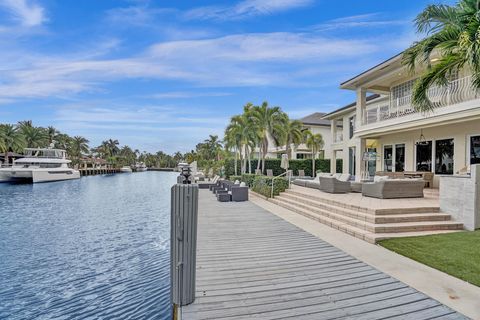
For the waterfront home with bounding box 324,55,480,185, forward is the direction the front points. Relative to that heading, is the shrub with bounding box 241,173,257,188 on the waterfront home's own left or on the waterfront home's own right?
on the waterfront home's own right

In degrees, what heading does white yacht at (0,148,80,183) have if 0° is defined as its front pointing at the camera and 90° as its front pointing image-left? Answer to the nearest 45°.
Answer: approximately 45°

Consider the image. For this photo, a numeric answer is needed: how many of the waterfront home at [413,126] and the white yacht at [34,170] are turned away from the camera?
0

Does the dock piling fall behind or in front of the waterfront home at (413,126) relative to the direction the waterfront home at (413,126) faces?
in front

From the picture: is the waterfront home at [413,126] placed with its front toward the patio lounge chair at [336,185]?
yes

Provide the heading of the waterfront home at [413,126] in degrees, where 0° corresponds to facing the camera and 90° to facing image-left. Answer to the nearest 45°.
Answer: approximately 45°

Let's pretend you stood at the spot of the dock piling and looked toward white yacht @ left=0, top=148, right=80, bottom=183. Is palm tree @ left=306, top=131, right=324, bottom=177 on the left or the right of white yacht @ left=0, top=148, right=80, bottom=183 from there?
right

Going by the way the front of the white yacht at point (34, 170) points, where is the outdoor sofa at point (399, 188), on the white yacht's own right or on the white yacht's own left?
on the white yacht's own left
